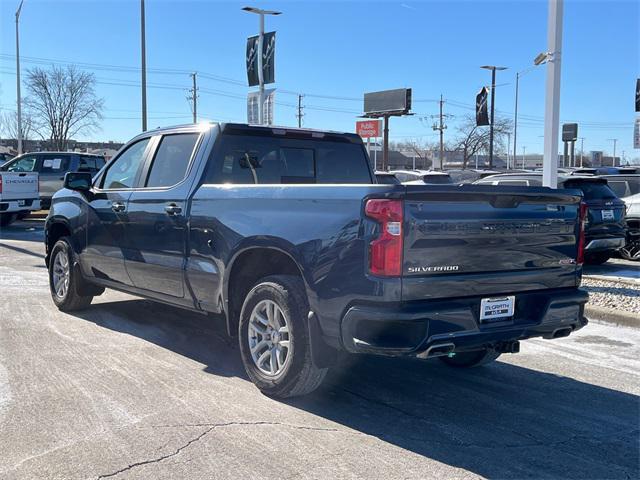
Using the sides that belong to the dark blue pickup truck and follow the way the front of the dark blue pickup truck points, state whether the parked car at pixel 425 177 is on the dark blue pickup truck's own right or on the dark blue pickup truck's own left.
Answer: on the dark blue pickup truck's own right

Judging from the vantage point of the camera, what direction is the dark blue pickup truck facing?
facing away from the viewer and to the left of the viewer

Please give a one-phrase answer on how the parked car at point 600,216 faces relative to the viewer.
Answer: facing away from the viewer and to the left of the viewer

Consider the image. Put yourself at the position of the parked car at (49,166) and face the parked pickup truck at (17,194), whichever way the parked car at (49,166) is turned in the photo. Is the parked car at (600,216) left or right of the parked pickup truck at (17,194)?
left

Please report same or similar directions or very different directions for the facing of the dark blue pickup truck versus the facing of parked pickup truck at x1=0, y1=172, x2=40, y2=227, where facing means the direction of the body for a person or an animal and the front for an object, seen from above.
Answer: same or similar directions

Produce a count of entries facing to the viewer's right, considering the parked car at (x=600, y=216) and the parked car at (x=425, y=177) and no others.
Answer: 0

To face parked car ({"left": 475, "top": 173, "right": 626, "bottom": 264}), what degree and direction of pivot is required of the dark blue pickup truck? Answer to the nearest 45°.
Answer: approximately 90° to its right

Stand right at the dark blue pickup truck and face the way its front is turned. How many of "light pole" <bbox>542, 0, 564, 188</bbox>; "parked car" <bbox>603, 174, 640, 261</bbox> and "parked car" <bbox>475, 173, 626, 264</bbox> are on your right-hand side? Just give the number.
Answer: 3

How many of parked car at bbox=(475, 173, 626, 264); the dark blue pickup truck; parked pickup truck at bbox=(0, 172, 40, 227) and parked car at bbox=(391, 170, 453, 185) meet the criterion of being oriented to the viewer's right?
0

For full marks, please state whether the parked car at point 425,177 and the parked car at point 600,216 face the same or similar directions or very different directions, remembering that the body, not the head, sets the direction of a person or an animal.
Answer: same or similar directions

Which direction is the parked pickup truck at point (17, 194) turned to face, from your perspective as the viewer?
facing away from the viewer and to the left of the viewer

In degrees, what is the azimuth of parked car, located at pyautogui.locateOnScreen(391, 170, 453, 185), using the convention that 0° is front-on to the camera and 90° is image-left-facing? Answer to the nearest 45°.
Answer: approximately 135°

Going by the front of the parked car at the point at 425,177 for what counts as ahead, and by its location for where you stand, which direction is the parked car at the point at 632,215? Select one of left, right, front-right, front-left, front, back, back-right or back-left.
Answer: back

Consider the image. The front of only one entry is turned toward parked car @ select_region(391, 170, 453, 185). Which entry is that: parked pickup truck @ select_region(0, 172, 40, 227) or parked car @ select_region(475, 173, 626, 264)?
parked car @ select_region(475, 173, 626, 264)
